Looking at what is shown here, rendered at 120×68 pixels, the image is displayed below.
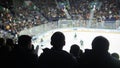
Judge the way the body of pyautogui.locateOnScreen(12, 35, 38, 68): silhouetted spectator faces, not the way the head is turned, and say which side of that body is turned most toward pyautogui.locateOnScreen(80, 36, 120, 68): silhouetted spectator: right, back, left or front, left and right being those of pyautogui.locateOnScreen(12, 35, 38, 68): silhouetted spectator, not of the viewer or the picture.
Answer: right

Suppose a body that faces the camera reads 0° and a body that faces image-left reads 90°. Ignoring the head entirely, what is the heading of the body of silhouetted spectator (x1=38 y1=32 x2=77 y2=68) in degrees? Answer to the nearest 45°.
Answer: approximately 180°

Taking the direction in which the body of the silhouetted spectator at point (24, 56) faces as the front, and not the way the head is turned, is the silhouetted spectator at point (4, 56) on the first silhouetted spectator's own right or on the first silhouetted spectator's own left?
on the first silhouetted spectator's own left

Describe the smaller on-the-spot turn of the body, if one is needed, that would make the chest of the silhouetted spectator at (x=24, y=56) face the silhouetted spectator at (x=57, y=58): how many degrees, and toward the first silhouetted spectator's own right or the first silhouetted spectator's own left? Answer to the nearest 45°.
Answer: approximately 90° to the first silhouetted spectator's own right

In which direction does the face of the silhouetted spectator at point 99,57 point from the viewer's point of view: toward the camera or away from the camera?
away from the camera

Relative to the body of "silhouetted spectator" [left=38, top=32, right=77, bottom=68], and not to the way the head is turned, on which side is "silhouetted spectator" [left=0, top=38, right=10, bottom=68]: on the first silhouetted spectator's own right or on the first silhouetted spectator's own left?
on the first silhouetted spectator's own left

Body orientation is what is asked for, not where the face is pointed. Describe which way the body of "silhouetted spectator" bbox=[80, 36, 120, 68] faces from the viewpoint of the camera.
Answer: away from the camera

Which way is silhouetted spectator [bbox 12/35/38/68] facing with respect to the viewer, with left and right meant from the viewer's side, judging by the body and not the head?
facing away from the viewer and to the right of the viewer

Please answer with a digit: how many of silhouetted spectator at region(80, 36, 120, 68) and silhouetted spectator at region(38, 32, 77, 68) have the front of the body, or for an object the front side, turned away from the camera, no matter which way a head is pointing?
2

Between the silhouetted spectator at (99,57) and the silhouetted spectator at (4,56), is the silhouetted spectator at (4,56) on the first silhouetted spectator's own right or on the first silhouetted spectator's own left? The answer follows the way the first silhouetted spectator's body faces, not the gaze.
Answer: on the first silhouetted spectator's own left
